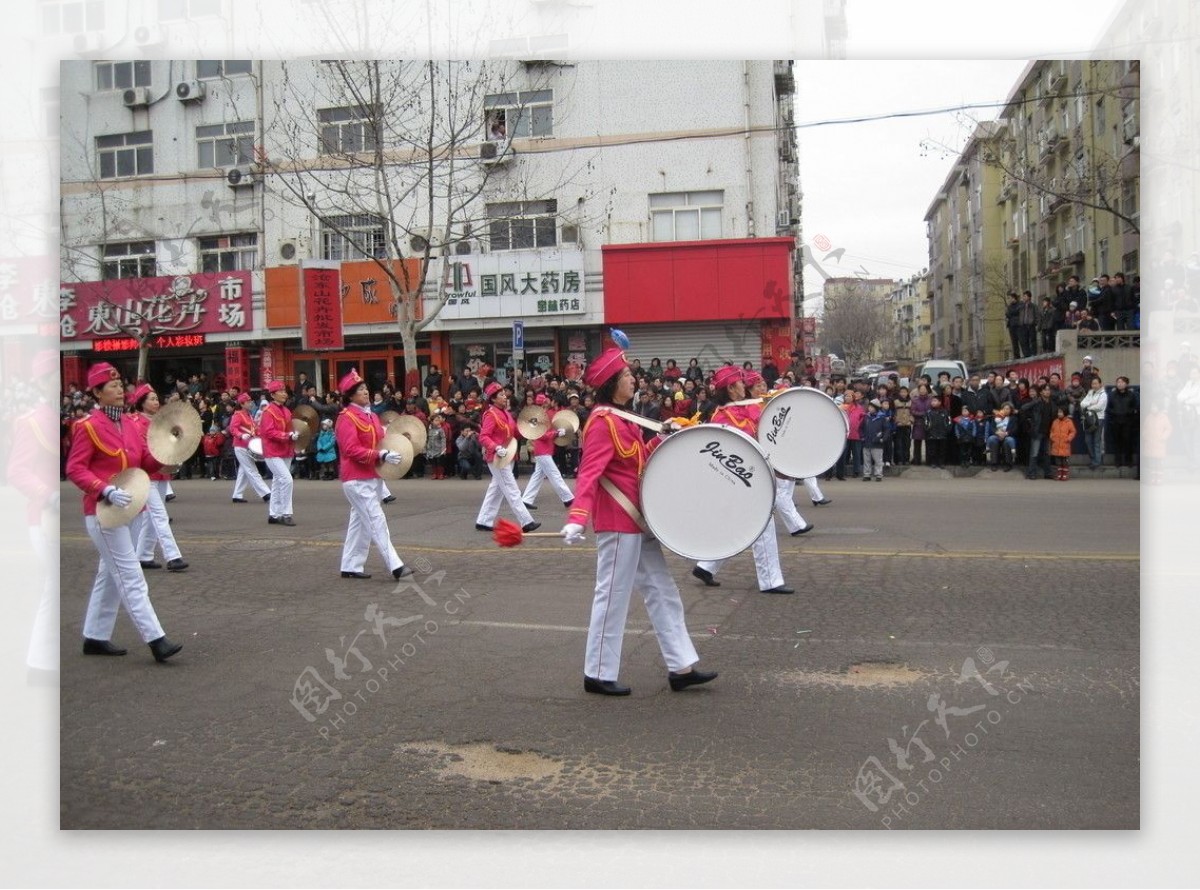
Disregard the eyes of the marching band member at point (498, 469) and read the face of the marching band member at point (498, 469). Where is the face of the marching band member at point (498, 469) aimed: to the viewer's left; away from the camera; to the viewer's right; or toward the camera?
to the viewer's right

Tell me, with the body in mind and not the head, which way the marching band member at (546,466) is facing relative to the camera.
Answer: to the viewer's right

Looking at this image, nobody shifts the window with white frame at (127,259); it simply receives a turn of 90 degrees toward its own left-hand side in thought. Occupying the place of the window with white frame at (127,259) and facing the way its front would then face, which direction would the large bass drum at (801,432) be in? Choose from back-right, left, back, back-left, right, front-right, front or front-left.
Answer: front

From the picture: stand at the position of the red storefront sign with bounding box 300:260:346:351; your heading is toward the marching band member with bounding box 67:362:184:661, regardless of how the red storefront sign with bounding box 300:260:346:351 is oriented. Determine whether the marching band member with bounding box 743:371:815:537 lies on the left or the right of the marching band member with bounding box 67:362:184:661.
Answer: left

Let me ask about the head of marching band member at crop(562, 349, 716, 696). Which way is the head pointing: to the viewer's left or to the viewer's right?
to the viewer's right

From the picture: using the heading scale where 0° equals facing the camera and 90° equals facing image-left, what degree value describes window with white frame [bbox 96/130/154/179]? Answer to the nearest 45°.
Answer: approximately 0°

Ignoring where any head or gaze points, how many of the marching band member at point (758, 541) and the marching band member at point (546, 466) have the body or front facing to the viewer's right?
2
